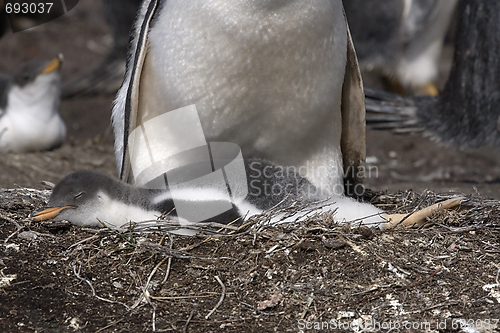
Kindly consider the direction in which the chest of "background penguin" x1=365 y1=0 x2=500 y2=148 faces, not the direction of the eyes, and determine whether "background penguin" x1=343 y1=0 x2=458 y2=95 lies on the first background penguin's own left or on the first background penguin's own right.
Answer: on the first background penguin's own left

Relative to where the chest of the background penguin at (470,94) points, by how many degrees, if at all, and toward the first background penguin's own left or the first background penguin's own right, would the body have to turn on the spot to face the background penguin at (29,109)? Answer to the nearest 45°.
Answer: approximately 180°

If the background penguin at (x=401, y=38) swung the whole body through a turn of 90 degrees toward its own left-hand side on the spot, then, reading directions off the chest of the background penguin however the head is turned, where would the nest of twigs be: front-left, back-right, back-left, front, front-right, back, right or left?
back

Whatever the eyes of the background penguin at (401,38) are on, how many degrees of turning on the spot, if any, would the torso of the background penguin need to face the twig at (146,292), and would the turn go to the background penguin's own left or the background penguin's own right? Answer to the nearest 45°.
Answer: approximately 90° to the background penguin's own right

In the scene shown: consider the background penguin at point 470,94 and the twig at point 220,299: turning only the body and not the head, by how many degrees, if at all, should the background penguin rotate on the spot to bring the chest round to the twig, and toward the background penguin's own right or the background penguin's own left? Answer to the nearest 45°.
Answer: approximately 90° to the background penguin's own right

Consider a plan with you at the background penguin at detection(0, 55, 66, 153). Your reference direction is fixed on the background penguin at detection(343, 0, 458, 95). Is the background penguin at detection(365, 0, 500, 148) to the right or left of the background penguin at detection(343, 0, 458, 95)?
right

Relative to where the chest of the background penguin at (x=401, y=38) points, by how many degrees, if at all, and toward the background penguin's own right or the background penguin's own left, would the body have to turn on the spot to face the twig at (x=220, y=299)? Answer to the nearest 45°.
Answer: approximately 90° to the background penguin's own right

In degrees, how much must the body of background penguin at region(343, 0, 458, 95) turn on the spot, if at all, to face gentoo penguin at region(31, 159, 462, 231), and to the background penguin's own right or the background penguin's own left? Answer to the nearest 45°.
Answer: approximately 90° to the background penguin's own right

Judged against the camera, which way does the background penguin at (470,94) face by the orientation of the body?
to the viewer's right
